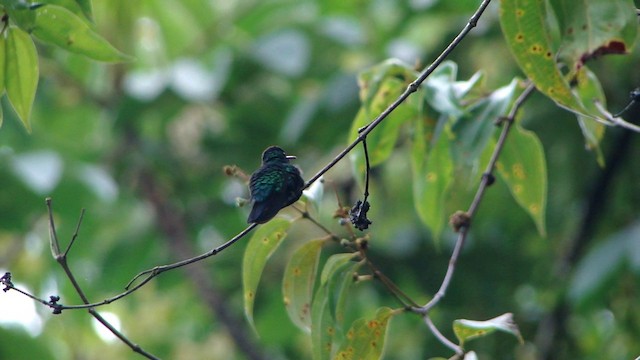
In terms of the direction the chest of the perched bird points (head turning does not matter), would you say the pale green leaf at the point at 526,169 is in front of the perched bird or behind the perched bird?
in front

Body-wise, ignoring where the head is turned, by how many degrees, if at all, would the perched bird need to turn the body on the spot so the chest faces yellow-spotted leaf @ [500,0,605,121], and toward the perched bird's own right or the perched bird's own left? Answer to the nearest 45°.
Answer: approximately 45° to the perched bird's own right

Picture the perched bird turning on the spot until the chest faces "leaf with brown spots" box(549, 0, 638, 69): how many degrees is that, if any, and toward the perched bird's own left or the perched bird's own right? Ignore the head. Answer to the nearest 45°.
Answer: approximately 45° to the perched bird's own right

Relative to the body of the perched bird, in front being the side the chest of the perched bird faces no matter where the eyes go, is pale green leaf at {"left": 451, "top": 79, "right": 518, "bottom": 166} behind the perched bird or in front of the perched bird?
in front

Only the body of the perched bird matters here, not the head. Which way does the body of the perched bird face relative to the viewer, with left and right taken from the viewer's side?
facing away from the viewer and to the right of the viewer
